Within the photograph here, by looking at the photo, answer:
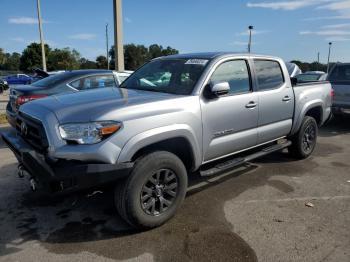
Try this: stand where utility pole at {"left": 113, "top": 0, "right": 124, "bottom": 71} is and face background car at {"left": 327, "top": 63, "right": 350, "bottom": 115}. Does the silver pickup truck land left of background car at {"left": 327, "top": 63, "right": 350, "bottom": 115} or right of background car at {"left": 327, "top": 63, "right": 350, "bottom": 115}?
right

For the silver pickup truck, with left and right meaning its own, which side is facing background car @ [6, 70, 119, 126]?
right

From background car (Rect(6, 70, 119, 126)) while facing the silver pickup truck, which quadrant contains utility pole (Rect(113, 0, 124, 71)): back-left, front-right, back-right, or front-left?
back-left

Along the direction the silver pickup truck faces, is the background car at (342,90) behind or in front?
behind

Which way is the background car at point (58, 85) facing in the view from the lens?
facing away from the viewer and to the right of the viewer

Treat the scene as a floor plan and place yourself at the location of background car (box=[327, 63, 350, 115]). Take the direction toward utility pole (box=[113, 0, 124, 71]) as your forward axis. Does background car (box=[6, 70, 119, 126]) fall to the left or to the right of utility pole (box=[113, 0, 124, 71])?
left

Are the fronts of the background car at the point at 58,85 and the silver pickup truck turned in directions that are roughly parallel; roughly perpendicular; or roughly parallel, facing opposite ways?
roughly parallel, facing opposite ways

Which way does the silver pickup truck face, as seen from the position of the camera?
facing the viewer and to the left of the viewer

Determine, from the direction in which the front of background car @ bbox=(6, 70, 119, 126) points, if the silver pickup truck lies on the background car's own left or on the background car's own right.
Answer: on the background car's own right
